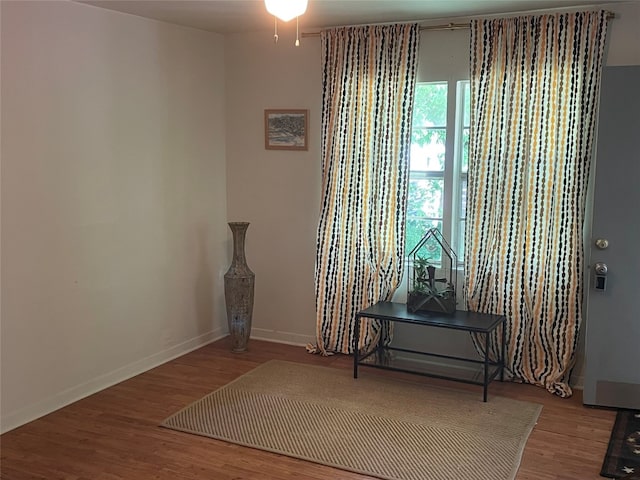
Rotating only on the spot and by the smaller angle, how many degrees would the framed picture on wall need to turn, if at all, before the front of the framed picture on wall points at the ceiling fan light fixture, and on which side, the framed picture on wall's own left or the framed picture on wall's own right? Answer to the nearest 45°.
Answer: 0° — it already faces it

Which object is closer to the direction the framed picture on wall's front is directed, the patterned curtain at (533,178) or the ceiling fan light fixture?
the ceiling fan light fixture

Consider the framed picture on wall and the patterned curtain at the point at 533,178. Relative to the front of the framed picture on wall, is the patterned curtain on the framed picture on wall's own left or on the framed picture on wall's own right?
on the framed picture on wall's own left

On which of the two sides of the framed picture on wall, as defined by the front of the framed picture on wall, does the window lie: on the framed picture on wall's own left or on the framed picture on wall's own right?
on the framed picture on wall's own left

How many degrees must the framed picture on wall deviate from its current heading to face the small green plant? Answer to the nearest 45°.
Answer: approximately 45° to its left

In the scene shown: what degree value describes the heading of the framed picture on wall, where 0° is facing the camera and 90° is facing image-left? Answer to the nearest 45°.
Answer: approximately 0°

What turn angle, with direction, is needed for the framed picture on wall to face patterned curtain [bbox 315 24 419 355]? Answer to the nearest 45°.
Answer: approximately 45° to its left

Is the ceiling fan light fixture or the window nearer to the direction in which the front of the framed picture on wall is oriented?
the ceiling fan light fixture
